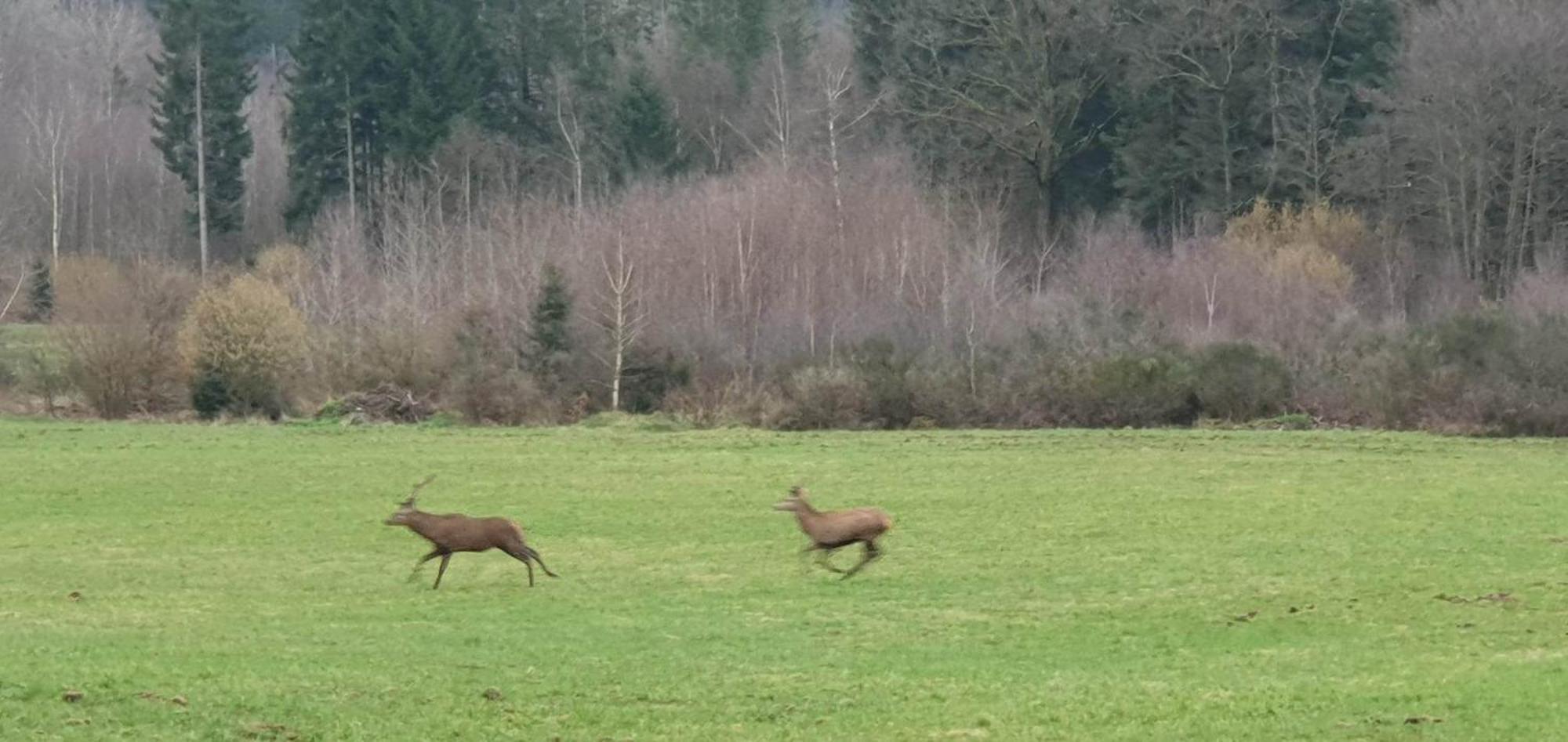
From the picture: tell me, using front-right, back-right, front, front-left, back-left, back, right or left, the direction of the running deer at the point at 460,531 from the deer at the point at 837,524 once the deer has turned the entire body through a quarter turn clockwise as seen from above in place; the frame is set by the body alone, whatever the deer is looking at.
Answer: left

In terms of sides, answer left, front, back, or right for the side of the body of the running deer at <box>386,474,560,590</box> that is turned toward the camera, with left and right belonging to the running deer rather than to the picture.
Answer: left

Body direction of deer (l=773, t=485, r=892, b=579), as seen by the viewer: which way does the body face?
to the viewer's left
